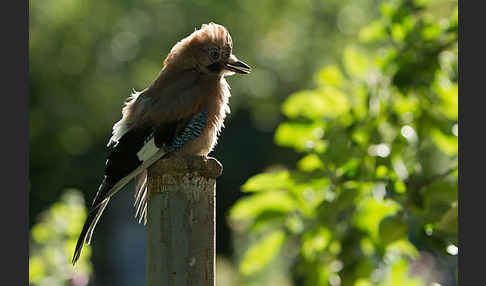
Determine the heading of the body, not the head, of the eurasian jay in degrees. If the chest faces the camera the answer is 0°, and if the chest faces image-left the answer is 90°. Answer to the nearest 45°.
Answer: approximately 270°
